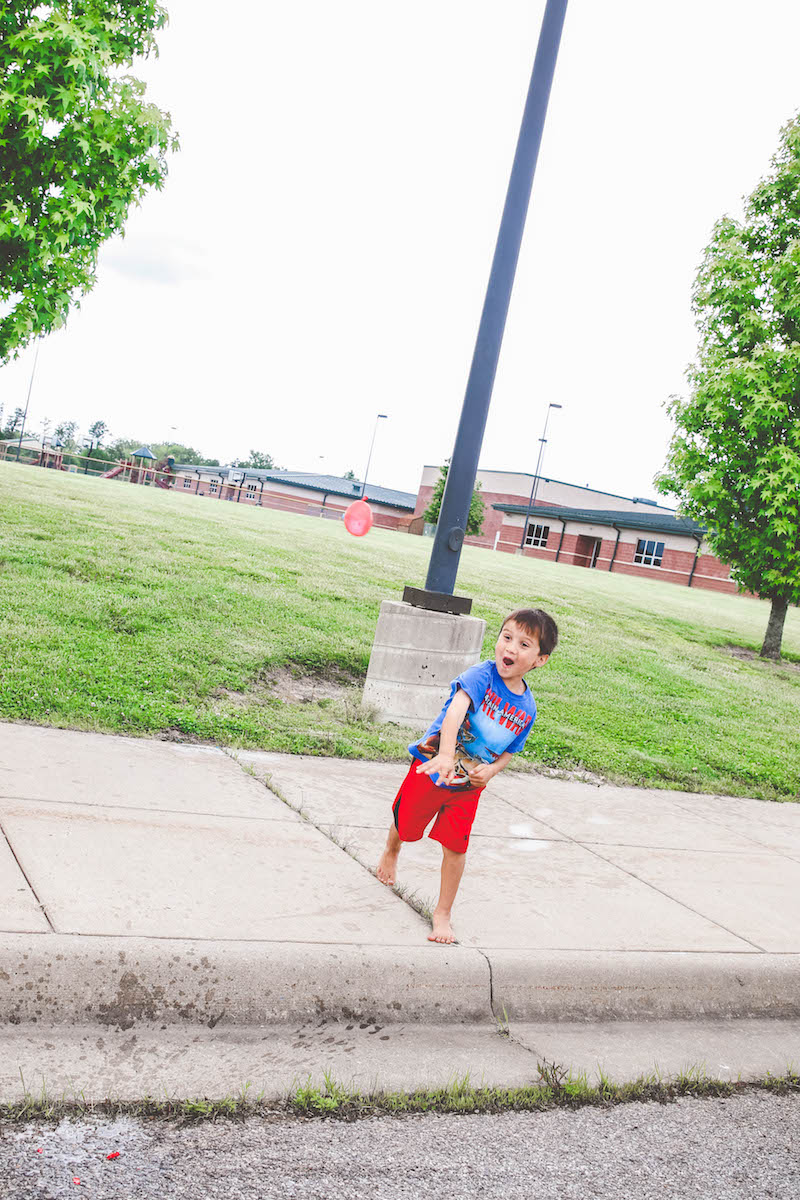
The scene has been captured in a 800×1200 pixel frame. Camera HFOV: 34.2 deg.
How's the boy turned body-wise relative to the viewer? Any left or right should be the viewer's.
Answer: facing the viewer

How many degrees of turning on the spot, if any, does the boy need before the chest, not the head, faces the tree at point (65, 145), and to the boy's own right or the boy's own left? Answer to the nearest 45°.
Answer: approximately 135° to the boy's own right

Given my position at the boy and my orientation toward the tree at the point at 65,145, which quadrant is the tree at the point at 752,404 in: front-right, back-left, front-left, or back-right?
front-right

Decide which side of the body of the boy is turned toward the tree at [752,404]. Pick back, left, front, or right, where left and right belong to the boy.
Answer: back

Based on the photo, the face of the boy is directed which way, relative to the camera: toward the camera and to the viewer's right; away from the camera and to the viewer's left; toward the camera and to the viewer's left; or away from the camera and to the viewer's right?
toward the camera and to the viewer's left

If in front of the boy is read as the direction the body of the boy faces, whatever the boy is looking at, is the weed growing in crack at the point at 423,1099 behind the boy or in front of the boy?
in front

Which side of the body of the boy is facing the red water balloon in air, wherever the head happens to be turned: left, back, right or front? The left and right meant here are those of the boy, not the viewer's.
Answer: back

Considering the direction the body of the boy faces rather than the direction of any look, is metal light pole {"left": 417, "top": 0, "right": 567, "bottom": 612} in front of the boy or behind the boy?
behind
